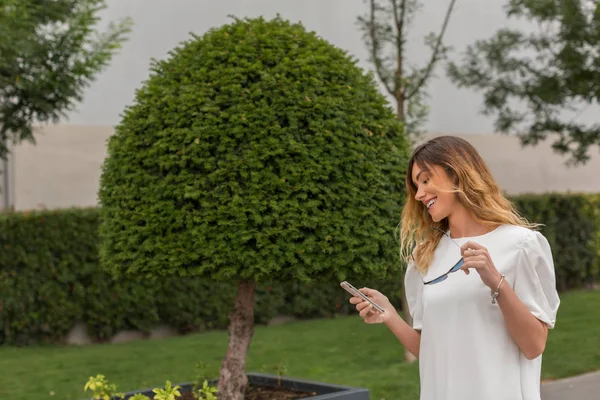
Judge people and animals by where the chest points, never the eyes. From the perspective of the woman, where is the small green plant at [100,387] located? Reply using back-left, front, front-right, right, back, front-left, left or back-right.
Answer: right

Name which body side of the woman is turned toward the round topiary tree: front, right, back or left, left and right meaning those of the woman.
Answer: right

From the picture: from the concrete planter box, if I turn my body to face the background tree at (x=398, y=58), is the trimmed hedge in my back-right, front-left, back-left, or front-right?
front-left

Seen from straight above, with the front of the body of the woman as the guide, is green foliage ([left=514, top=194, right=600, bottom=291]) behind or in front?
behind

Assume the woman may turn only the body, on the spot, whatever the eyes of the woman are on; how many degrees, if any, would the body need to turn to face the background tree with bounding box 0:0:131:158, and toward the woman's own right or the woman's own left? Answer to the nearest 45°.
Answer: approximately 90° to the woman's own right

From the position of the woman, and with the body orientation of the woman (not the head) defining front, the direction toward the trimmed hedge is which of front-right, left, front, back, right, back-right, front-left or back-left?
right

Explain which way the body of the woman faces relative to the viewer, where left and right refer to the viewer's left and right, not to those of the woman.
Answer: facing the viewer and to the left of the viewer

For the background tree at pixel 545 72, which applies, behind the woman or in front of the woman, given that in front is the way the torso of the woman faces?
behind
